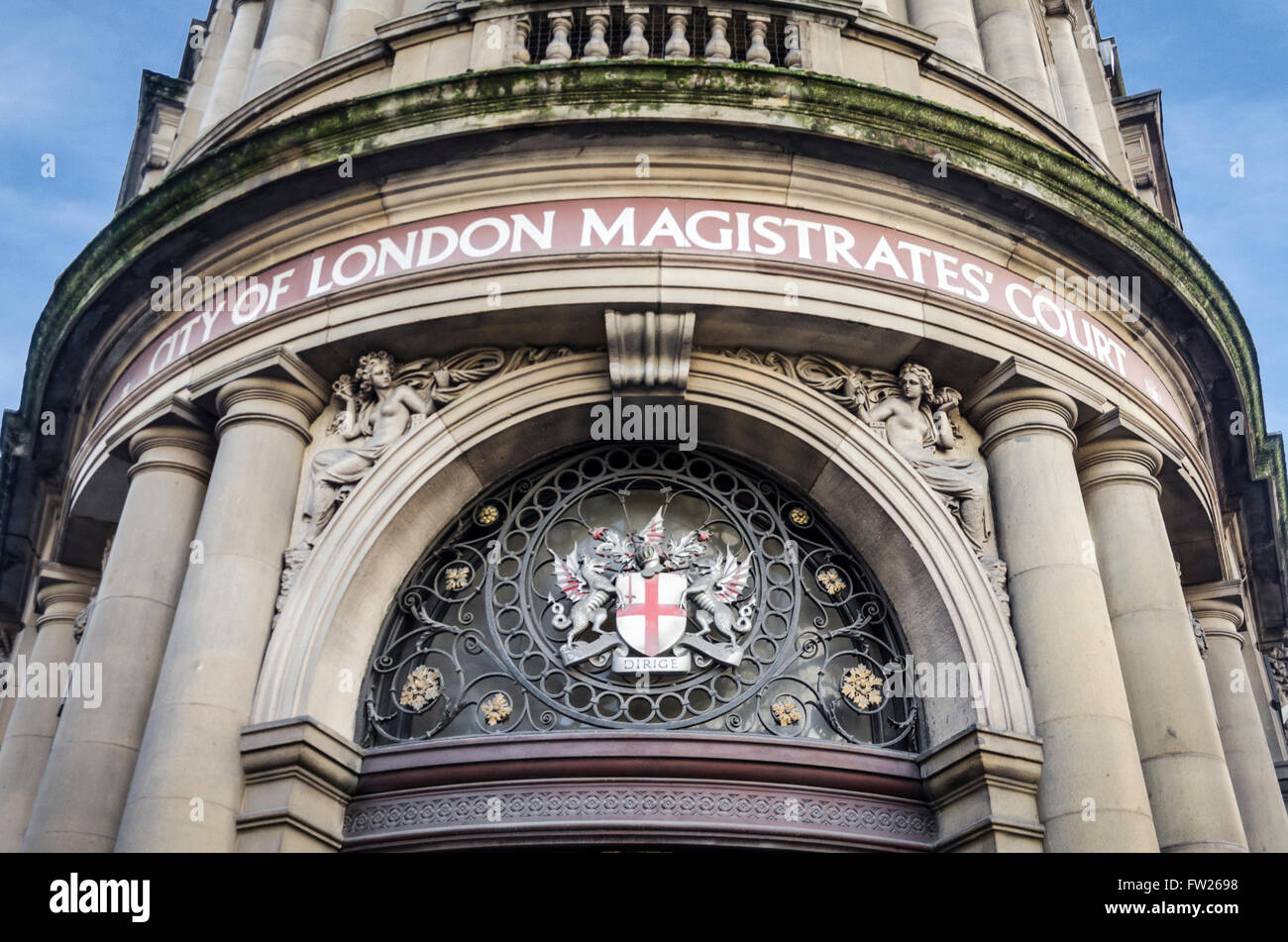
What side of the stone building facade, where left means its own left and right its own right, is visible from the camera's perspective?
front
